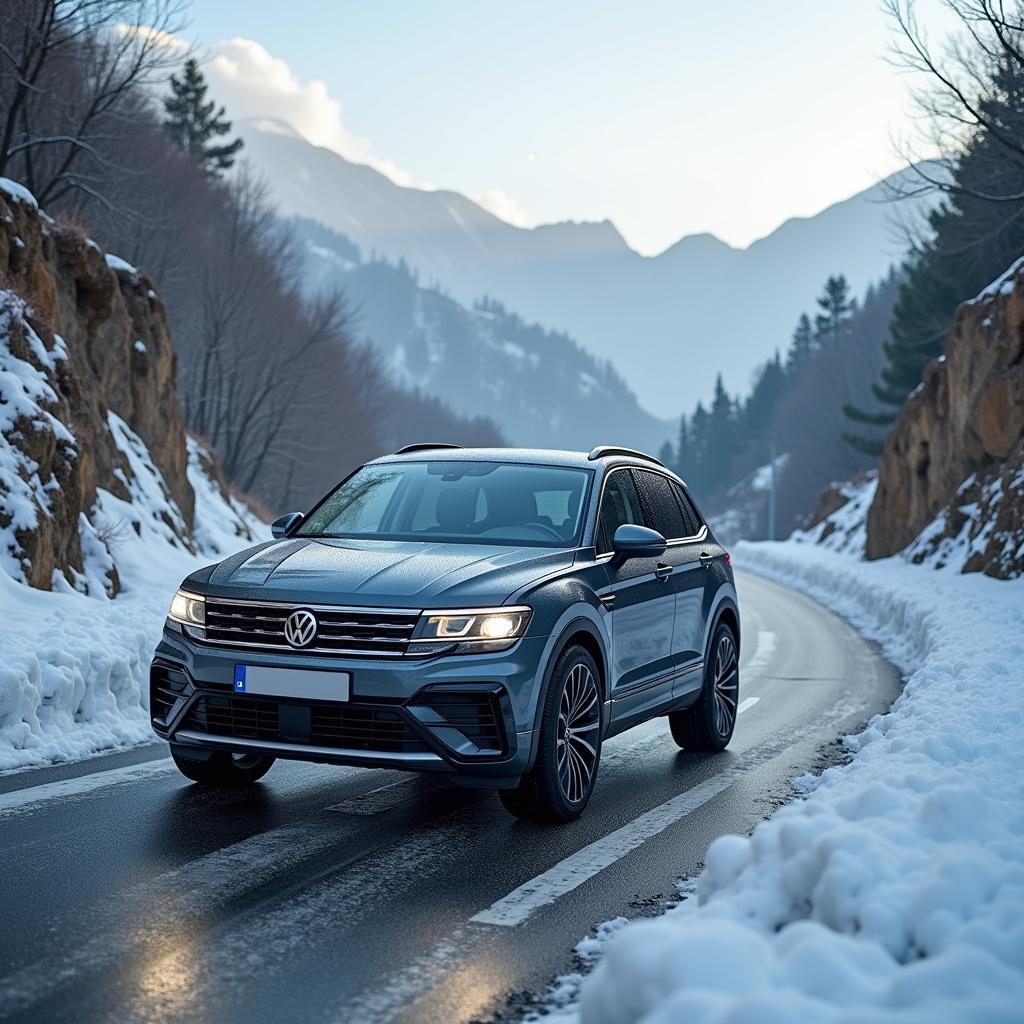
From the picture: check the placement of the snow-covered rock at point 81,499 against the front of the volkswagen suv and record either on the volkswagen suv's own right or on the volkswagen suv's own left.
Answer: on the volkswagen suv's own right

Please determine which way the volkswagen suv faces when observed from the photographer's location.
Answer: facing the viewer and to the left of the viewer

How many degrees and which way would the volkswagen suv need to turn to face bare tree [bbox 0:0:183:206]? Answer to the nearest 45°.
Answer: approximately 135° to its right
